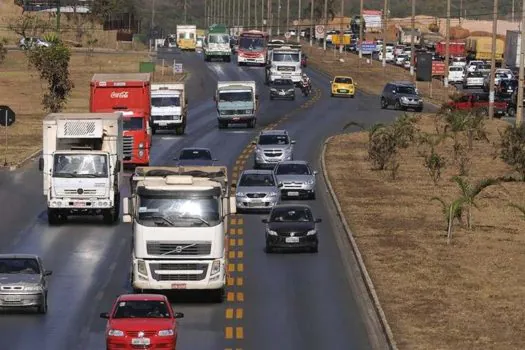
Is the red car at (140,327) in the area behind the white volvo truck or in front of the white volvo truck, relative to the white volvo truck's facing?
in front

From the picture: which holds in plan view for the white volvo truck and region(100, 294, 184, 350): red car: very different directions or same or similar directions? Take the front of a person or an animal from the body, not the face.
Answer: same or similar directions

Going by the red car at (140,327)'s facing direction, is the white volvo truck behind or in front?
behind

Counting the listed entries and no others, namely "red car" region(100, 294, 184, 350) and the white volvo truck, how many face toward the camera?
2

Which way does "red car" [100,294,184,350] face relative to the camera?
toward the camera
